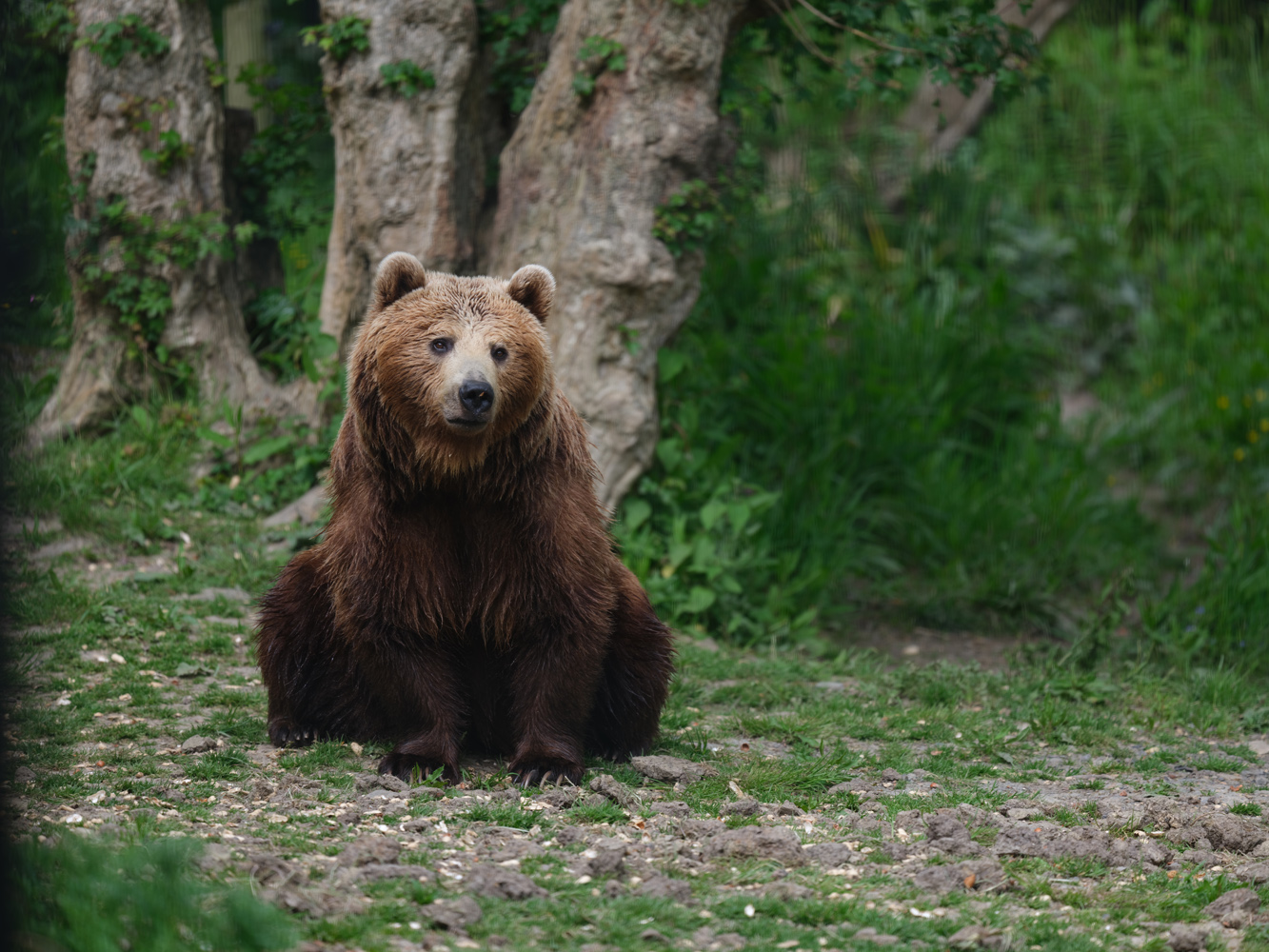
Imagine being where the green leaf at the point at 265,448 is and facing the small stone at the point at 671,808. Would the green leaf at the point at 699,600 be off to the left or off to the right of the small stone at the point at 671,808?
left

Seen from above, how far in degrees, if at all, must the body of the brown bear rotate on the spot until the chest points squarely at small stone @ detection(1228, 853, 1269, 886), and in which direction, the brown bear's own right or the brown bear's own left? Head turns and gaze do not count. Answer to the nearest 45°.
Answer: approximately 45° to the brown bear's own left

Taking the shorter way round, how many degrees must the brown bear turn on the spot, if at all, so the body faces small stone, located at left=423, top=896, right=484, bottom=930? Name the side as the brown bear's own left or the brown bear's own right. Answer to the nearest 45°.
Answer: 0° — it already faces it

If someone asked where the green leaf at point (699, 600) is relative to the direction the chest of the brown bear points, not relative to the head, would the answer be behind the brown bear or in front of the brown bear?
behind

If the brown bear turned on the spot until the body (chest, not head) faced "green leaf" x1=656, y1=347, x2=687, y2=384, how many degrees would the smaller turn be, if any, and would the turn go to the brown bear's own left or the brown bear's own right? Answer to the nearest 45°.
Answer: approximately 180°

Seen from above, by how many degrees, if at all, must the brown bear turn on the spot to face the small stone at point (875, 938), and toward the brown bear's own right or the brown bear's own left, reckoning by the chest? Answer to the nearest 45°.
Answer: approximately 45° to the brown bear's own left

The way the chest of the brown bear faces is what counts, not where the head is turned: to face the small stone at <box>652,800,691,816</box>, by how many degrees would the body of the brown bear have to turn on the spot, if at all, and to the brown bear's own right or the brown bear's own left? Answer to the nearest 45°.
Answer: approximately 45° to the brown bear's own left

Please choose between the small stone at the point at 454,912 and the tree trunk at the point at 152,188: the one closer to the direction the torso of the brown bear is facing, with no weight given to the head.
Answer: the small stone

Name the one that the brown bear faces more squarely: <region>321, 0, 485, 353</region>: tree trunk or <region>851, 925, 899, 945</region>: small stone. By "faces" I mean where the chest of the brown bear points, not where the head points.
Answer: the small stone

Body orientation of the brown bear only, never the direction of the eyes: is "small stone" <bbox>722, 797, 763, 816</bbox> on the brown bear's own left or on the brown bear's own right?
on the brown bear's own left

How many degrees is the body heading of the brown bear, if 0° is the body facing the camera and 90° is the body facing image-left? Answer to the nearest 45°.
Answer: approximately 0°

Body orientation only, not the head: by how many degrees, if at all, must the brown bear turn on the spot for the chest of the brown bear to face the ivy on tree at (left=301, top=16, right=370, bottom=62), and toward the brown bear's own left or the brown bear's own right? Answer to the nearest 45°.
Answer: approximately 180°

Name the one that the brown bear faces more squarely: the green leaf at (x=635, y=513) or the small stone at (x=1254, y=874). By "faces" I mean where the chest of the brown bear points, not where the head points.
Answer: the small stone
